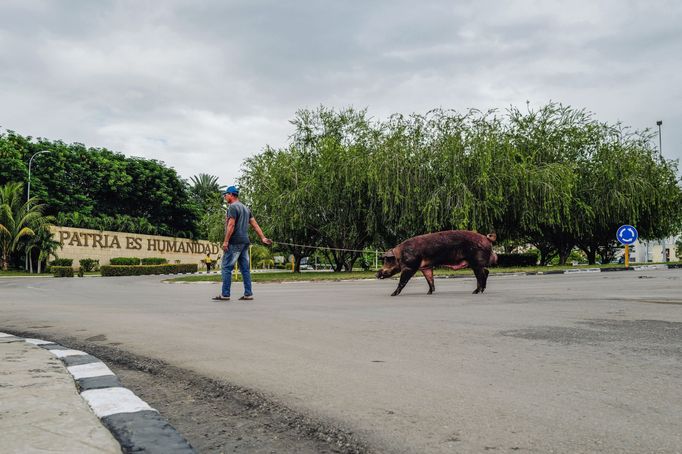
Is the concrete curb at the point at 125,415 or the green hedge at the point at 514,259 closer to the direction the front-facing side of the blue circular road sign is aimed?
the concrete curb

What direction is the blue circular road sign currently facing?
toward the camera

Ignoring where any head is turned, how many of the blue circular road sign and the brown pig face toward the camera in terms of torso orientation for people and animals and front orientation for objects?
1

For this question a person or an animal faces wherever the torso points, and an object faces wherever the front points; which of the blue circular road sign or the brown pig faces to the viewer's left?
the brown pig

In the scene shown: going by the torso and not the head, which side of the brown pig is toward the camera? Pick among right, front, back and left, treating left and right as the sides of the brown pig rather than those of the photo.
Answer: left

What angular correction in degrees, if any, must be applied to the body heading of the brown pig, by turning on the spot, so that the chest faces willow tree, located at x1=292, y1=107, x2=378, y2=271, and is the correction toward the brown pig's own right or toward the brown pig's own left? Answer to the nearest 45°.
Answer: approximately 90° to the brown pig's own right

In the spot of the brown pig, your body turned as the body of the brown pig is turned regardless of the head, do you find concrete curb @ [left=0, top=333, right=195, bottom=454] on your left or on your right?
on your left

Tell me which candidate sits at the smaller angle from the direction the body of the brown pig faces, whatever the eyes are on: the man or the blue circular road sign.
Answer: the man

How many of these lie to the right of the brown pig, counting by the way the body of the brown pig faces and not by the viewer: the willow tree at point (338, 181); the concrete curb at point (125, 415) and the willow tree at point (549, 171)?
2

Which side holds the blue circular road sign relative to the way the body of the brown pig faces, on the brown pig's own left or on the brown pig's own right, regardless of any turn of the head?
on the brown pig's own right

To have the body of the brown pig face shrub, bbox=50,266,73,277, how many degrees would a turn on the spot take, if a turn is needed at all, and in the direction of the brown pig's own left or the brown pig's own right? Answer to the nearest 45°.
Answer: approximately 45° to the brown pig's own right

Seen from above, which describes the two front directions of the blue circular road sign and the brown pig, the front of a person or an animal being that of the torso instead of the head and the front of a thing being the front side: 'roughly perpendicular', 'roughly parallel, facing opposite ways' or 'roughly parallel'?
roughly perpendicular

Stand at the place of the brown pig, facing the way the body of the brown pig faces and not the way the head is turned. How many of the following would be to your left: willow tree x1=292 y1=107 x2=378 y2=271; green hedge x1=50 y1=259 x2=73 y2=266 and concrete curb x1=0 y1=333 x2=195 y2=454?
1

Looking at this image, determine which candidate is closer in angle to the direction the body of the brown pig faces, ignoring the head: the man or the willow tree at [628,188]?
the man
